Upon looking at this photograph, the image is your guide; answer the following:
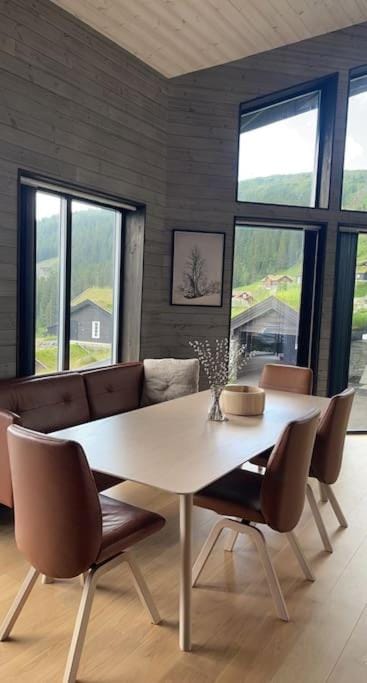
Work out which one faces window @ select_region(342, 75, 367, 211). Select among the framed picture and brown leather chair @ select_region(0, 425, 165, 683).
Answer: the brown leather chair

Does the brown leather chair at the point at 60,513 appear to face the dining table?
yes

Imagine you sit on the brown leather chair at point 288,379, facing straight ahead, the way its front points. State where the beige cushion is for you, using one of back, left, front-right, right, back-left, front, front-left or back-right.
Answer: front-right

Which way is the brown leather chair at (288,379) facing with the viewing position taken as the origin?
facing the viewer and to the left of the viewer

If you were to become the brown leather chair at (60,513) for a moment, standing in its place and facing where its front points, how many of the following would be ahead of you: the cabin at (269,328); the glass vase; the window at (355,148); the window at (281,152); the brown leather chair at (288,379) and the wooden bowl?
6

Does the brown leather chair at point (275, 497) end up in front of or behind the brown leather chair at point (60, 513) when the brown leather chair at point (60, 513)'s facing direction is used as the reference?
in front

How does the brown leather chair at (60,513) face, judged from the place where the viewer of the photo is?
facing away from the viewer and to the right of the viewer

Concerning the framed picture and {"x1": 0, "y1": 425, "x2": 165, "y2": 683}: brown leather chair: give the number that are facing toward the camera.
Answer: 1

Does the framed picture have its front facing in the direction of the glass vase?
yes

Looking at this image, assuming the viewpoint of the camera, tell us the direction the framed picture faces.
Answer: facing the viewer

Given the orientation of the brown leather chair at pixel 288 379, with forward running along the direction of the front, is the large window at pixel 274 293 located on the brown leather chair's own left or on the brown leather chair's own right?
on the brown leather chair's own right

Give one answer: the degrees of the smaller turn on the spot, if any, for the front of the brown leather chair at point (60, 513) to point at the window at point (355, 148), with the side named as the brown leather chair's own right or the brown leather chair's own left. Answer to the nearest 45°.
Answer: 0° — it already faces it

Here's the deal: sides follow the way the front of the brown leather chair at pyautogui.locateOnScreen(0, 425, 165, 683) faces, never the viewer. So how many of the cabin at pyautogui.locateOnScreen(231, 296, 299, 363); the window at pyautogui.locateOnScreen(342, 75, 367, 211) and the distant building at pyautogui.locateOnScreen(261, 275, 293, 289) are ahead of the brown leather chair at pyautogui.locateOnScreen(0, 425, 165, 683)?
3

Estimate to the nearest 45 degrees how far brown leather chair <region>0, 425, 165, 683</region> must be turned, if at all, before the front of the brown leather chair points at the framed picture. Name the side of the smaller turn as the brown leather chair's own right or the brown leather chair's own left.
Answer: approximately 45° to the brown leather chair's own left

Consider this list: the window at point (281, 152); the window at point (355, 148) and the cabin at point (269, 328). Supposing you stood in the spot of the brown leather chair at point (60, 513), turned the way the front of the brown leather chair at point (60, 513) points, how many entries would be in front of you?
3
